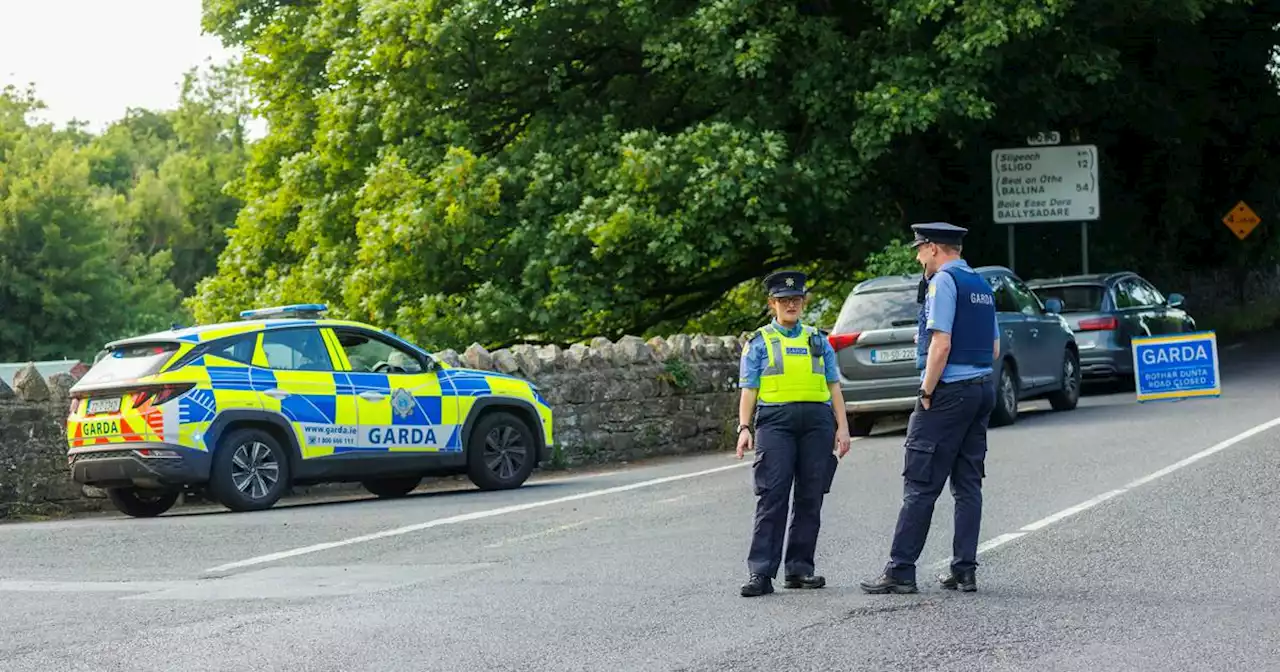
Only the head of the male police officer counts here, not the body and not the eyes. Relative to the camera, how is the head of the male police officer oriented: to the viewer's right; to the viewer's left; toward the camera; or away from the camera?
to the viewer's left

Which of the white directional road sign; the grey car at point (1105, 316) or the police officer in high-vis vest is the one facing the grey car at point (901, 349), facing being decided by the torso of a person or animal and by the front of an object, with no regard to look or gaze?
the white directional road sign

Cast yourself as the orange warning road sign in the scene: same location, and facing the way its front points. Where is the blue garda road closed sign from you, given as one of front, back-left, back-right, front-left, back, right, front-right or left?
front

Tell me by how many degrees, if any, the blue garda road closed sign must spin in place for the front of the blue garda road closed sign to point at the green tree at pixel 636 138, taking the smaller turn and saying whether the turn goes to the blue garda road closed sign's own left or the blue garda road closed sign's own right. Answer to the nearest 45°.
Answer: approximately 90° to the blue garda road closed sign's own right

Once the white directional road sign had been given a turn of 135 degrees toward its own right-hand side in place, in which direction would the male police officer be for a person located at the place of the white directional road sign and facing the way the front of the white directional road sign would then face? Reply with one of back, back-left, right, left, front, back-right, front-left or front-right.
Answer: back-left

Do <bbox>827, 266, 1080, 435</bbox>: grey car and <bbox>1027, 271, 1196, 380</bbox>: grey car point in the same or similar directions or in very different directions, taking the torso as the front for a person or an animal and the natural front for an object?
same or similar directions

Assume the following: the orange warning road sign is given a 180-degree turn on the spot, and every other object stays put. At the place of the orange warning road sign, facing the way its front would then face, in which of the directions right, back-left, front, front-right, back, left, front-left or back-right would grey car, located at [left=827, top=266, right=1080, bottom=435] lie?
back

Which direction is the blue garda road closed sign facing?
toward the camera

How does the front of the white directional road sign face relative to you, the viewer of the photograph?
facing the viewer

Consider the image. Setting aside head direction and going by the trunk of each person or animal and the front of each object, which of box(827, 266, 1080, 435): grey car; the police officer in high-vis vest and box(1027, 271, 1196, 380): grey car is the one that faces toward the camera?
the police officer in high-vis vest

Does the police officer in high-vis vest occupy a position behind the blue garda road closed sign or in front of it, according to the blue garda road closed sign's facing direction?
in front

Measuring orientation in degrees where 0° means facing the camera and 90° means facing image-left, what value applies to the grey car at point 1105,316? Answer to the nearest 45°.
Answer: approximately 225°

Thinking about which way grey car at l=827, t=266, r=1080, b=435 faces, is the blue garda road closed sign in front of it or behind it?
in front

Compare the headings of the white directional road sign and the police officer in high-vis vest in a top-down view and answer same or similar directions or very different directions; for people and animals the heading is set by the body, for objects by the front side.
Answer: same or similar directions

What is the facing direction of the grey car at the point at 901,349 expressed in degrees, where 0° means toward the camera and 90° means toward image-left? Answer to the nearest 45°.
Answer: approximately 225°

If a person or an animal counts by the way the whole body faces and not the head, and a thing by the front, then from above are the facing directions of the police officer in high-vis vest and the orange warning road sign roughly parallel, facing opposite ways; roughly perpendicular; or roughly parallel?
roughly parallel

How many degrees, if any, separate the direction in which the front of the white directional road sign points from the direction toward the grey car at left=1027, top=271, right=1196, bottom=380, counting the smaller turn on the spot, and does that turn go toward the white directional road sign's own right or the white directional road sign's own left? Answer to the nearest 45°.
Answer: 0° — it already faces it

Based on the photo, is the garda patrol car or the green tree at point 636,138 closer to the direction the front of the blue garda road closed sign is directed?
the garda patrol car

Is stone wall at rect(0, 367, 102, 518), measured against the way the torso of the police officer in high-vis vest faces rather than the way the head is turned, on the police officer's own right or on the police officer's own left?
on the police officer's own right

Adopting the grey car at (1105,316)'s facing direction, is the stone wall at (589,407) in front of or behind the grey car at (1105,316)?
behind
